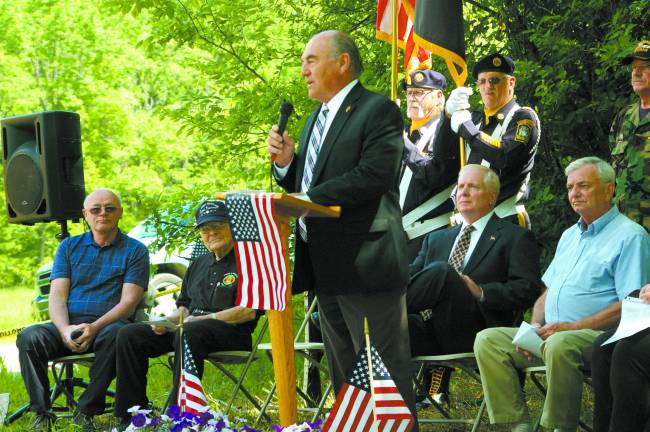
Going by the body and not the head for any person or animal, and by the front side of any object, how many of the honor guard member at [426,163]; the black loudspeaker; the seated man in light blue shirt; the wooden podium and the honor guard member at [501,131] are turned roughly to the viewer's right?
0

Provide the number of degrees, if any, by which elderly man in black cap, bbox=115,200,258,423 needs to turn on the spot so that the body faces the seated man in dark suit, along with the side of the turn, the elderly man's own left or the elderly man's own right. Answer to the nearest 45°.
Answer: approximately 90° to the elderly man's own left

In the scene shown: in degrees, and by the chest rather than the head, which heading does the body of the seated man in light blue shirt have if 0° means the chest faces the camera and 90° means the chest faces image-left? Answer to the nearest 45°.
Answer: approximately 45°

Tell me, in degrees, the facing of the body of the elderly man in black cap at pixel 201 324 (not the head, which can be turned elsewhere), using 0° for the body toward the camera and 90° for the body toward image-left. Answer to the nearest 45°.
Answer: approximately 45°

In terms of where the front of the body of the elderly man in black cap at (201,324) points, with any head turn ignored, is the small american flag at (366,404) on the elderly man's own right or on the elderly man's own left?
on the elderly man's own left

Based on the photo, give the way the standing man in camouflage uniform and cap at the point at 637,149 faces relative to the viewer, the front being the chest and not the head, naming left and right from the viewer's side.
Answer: facing the viewer and to the left of the viewer

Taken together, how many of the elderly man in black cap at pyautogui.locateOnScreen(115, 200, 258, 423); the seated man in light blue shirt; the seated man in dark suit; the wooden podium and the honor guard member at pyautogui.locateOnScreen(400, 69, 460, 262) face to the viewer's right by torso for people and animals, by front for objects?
0

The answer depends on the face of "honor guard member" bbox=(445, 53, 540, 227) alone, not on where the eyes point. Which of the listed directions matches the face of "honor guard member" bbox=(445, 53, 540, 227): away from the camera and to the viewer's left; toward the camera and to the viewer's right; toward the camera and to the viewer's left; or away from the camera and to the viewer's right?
toward the camera and to the viewer's left

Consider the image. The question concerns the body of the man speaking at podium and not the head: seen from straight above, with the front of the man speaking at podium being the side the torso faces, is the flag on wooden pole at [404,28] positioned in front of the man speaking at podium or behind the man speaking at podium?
behind

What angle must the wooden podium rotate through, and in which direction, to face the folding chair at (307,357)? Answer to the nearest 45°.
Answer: approximately 135° to its right

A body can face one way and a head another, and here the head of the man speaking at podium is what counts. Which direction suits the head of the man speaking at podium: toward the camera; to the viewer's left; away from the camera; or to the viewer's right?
to the viewer's left

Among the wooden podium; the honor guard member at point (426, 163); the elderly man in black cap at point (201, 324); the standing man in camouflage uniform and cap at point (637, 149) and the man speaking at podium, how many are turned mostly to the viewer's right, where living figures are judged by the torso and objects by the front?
0
